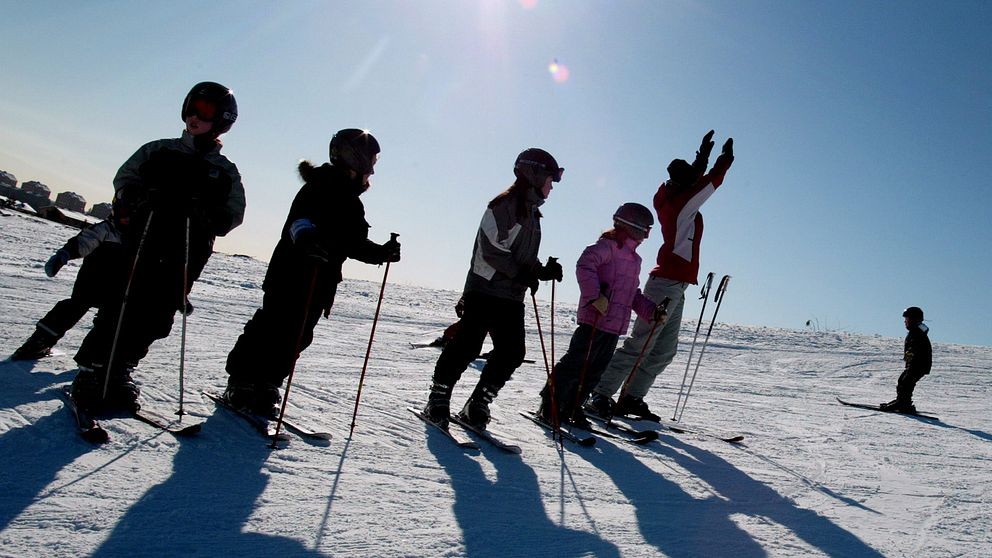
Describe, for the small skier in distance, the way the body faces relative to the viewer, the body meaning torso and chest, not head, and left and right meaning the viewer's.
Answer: facing to the left of the viewer

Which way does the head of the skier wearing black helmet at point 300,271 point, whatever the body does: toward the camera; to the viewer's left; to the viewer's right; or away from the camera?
to the viewer's right

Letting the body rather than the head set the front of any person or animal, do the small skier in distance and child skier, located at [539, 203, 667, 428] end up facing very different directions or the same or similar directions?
very different directions

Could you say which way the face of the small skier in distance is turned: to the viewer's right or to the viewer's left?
to the viewer's left

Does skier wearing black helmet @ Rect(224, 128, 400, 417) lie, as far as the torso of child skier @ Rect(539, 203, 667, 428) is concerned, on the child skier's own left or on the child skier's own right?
on the child skier's own right

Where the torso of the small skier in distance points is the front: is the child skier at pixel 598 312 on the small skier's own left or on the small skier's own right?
on the small skier's own left

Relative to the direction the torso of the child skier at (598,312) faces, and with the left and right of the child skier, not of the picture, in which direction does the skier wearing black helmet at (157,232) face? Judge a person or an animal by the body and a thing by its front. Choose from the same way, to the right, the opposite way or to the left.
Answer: the same way

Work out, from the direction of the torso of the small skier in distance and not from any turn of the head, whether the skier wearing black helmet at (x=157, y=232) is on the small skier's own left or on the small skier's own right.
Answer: on the small skier's own left

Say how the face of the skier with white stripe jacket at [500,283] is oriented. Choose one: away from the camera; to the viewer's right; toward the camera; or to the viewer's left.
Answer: to the viewer's right

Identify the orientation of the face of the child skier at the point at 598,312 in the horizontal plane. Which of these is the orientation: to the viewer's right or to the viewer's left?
to the viewer's right

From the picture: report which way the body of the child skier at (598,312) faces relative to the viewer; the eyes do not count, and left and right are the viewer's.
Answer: facing the viewer and to the right of the viewer
